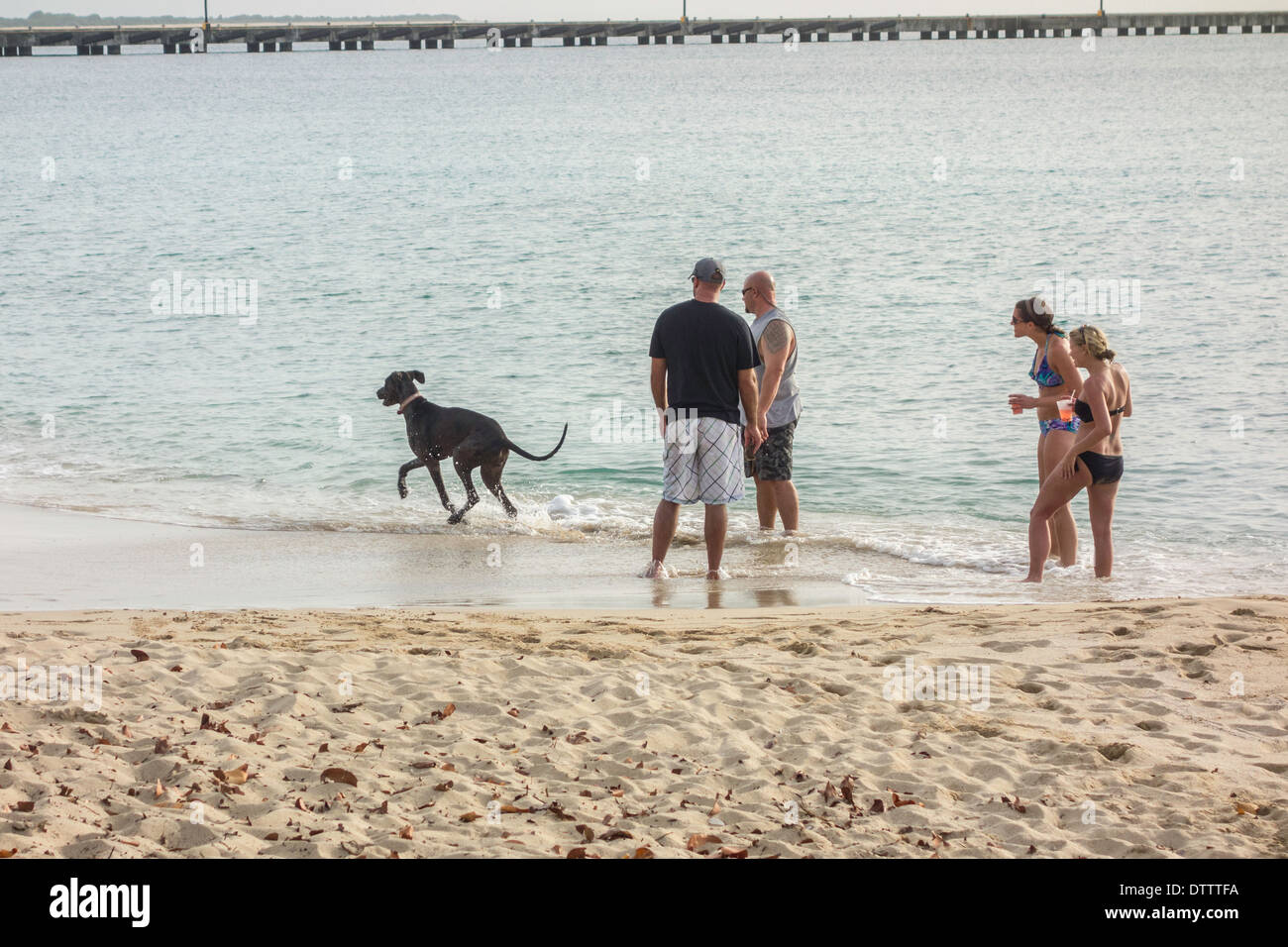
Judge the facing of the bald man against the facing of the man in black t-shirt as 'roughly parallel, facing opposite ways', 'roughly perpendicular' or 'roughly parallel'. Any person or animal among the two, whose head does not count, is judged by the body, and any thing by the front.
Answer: roughly perpendicular

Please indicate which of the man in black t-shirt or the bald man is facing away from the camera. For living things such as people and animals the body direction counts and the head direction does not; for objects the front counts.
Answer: the man in black t-shirt

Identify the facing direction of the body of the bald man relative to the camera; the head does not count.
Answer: to the viewer's left

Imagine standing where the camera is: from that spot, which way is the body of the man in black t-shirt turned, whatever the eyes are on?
away from the camera

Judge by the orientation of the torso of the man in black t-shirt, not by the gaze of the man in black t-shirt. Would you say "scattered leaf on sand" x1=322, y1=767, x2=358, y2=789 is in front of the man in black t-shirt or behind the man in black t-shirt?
behind

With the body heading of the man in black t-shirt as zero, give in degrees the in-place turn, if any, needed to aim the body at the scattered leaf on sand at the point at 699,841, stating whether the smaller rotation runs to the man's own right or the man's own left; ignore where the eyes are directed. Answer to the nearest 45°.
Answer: approximately 180°

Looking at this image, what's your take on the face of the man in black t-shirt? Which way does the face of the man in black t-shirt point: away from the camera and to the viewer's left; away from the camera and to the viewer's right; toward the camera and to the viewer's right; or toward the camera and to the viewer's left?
away from the camera and to the viewer's left

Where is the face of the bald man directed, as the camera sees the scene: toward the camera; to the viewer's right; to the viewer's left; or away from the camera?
to the viewer's left

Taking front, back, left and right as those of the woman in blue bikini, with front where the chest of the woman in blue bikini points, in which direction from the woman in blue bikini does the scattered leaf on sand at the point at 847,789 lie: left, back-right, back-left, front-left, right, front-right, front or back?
left

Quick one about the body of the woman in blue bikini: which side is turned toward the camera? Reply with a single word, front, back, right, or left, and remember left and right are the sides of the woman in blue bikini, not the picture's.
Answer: left

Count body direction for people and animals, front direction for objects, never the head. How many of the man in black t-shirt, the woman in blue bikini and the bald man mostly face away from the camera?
1

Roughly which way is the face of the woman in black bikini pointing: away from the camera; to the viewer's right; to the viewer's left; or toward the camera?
to the viewer's left

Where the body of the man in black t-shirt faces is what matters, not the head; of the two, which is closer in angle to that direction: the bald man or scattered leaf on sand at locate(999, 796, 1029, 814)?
the bald man
